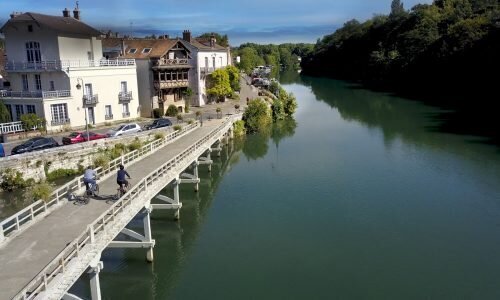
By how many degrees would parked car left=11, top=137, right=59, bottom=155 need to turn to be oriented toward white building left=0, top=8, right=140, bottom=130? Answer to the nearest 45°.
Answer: approximately 135° to its right

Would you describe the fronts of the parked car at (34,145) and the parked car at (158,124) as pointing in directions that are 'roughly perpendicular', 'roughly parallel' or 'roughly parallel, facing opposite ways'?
roughly parallel

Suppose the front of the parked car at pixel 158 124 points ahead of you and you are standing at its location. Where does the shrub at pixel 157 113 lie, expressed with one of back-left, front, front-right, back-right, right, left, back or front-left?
back-right

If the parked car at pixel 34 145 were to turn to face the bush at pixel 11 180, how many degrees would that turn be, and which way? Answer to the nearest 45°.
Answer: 0° — it already faces it

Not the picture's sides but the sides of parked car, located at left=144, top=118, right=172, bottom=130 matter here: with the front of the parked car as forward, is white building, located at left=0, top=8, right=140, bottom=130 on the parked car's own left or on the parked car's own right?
on the parked car's own right

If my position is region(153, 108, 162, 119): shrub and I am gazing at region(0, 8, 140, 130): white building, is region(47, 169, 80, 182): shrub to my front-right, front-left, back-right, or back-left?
front-left

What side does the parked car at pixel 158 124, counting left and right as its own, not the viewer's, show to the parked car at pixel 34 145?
front

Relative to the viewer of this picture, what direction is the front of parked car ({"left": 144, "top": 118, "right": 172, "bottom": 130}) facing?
facing the viewer and to the left of the viewer

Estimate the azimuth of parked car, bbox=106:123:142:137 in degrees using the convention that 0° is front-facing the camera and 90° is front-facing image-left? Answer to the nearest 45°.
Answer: approximately 45°

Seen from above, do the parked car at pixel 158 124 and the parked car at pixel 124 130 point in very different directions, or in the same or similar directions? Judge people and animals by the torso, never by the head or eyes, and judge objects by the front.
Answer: same or similar directions

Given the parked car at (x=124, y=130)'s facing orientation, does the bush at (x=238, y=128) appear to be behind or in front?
behind

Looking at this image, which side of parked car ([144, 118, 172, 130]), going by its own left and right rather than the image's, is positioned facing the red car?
front

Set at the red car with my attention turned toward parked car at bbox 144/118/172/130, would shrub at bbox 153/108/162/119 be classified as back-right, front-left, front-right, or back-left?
front-left

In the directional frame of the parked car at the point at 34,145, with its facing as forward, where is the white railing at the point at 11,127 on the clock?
The white railing is roughly at 4 o'clock from the parked car.
